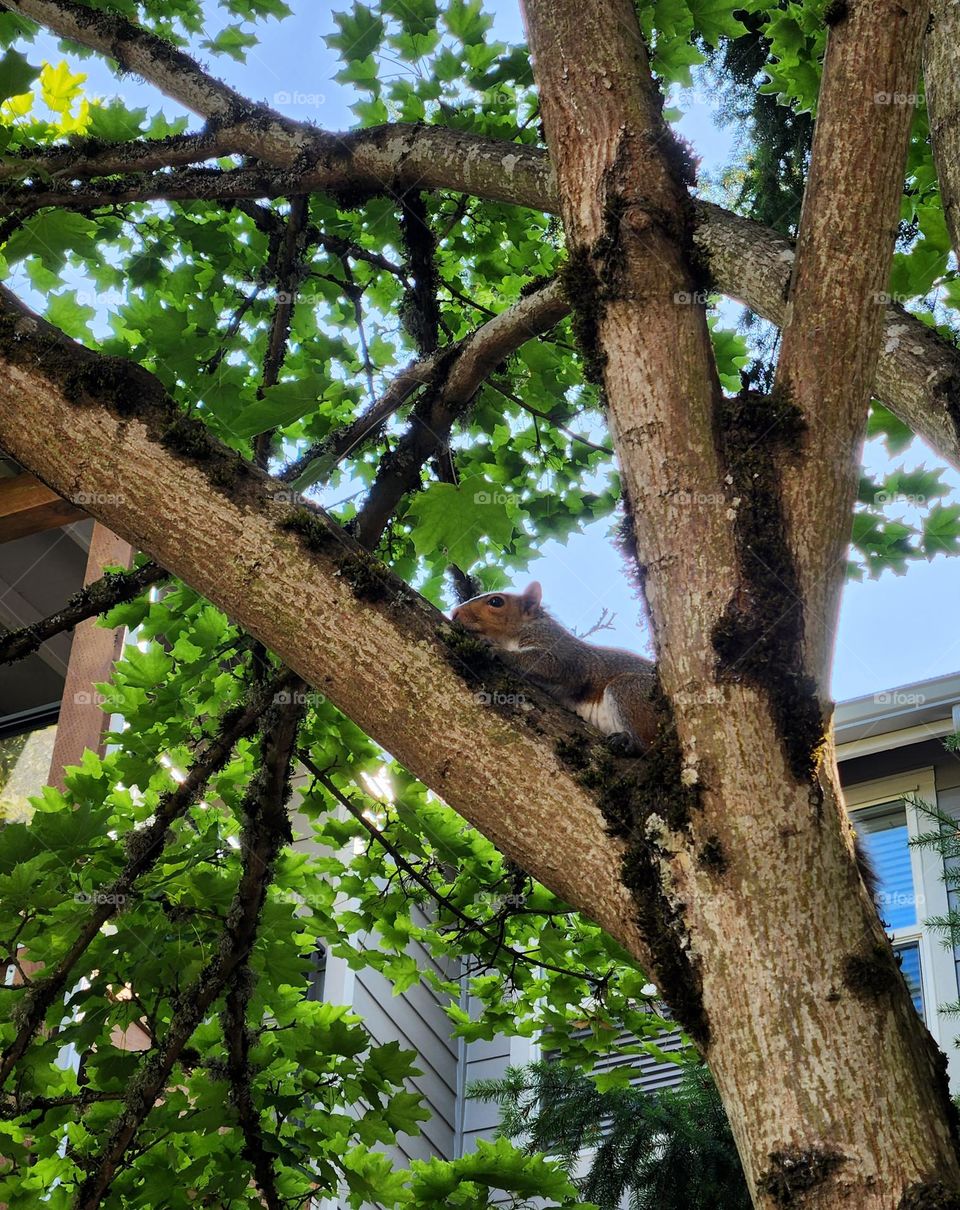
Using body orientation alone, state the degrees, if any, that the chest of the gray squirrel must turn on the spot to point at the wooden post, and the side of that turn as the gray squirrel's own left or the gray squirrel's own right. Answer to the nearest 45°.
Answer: approximately 45° to the gray squirrel's own right

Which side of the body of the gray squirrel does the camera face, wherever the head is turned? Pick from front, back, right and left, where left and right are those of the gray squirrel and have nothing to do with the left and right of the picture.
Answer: left
